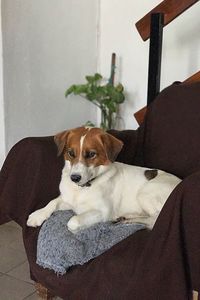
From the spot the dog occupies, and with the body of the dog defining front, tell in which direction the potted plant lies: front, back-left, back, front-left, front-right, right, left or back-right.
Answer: back-right

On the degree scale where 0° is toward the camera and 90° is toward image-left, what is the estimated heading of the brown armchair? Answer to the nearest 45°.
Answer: approximately 45°

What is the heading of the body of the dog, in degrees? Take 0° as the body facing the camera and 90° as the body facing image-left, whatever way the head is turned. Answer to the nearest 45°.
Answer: approximately 45°

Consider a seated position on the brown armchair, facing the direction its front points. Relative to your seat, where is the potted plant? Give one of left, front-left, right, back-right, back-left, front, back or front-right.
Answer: back-right
